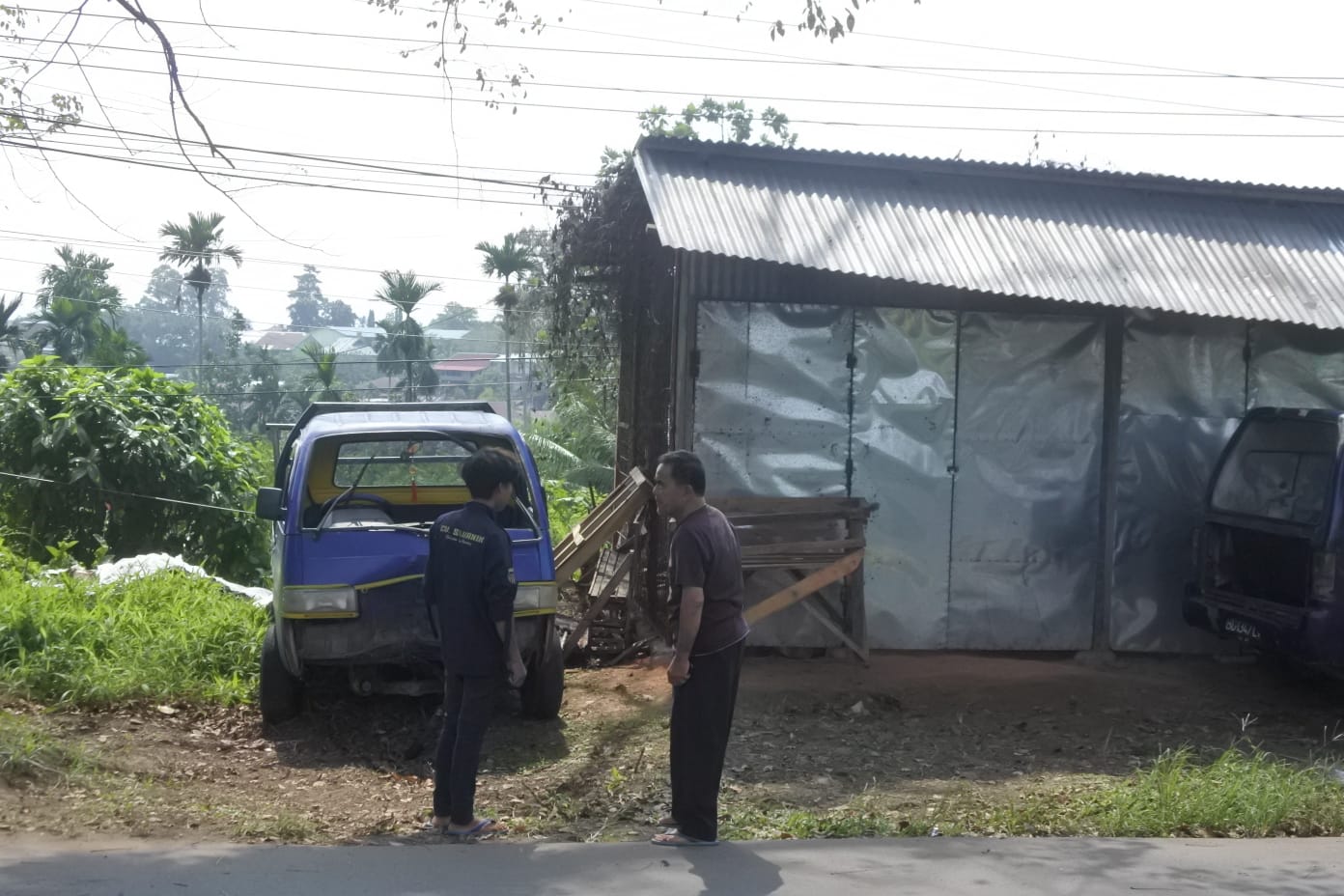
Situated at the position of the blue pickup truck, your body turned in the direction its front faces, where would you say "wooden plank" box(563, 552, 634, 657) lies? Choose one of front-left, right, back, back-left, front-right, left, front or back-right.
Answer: back-left

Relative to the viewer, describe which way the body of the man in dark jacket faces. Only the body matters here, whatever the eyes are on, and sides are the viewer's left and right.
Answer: facing away from the viewer and to the right of the viewer

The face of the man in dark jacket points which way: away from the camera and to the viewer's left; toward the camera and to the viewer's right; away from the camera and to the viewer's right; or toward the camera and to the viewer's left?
away from the camera and to the viewer's right

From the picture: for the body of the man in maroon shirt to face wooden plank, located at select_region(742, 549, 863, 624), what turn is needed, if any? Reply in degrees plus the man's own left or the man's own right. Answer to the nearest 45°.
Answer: approximately 90° to the man's own right

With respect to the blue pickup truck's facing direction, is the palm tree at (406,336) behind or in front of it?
behind

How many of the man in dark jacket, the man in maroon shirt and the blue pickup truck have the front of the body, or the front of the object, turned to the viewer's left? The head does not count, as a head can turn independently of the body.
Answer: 1

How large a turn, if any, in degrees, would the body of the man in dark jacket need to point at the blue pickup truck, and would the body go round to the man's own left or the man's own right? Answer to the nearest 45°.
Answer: approximately 45° to the man's own left

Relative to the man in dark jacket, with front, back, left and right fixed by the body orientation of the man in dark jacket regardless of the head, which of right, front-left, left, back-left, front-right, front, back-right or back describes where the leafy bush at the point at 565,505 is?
front-left

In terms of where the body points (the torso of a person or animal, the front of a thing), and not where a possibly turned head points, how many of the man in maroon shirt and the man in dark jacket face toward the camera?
0

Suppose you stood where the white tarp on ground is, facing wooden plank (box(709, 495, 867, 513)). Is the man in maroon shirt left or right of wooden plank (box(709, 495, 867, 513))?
right

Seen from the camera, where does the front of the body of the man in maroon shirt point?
to the viewer's left

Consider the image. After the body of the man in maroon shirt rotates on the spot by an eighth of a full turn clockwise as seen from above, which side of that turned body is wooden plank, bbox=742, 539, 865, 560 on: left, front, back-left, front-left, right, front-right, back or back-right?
front-right

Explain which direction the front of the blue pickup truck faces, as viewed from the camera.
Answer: facing the viewer

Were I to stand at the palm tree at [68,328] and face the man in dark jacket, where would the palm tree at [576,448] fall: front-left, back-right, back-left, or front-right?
front-left

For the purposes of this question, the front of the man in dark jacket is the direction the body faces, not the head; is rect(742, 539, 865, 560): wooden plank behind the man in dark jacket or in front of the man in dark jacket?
in front

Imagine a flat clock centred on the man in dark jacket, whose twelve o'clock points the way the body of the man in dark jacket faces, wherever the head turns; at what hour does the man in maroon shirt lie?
The man in maroon shirt is roughly at 2 o'clock from the man in dark jacket.
